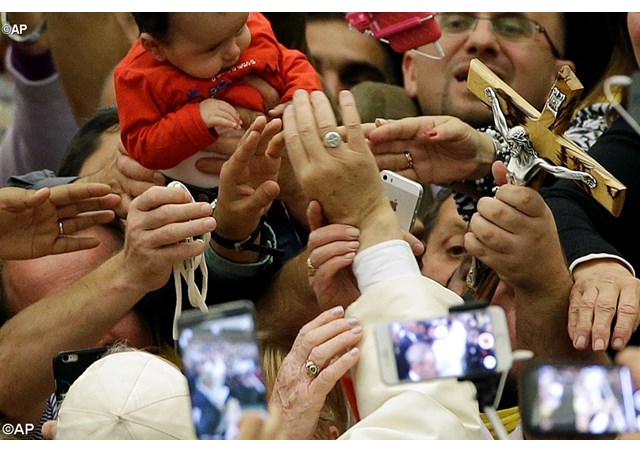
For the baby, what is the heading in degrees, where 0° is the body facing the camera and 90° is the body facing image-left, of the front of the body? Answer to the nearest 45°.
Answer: approximately 315°
